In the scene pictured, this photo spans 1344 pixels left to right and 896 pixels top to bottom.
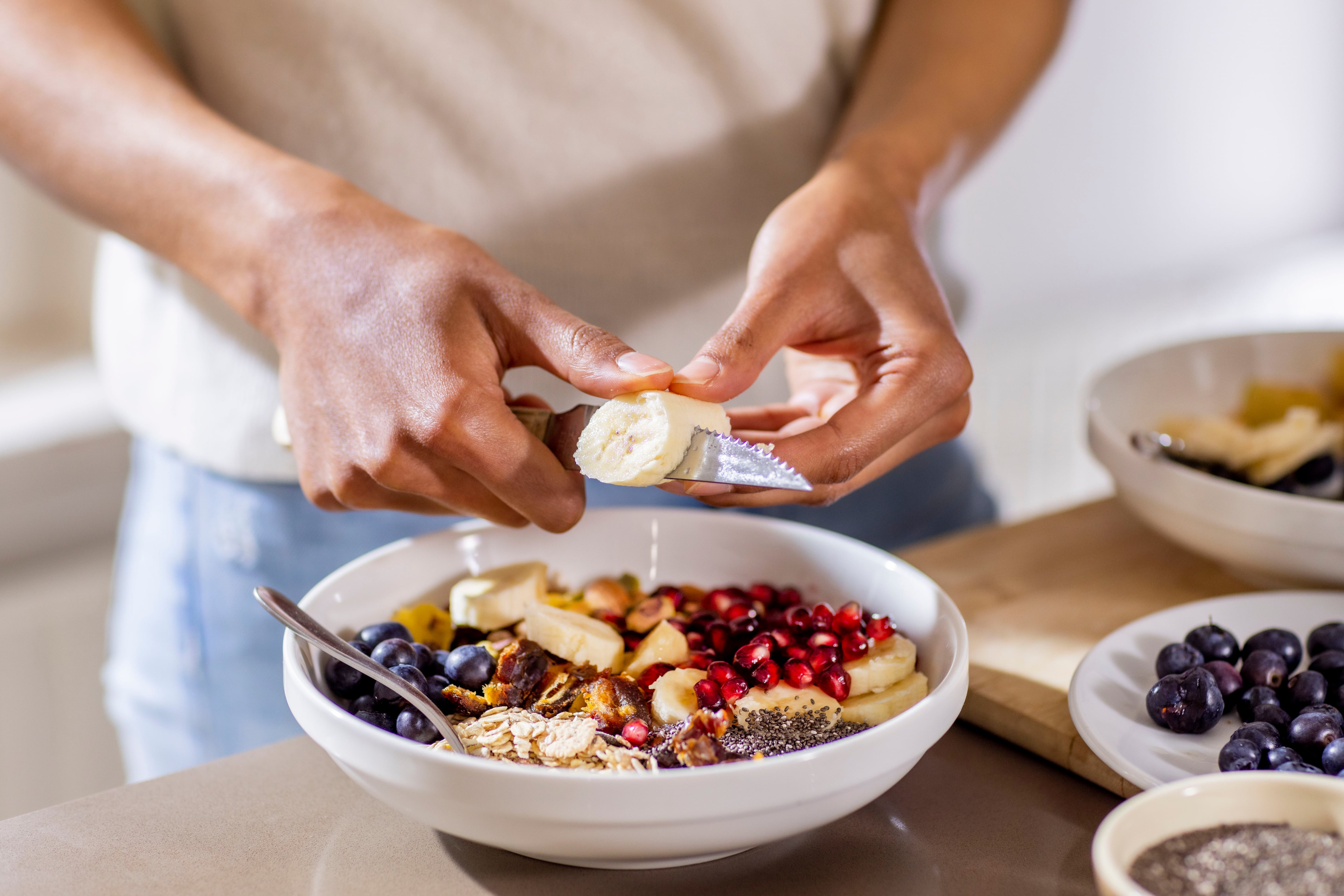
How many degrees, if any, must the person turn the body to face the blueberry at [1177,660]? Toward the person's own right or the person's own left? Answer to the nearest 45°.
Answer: approximately 45° to the person's own left

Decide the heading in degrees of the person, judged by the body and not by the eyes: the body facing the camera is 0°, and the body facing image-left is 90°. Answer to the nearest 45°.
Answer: approximately 0°

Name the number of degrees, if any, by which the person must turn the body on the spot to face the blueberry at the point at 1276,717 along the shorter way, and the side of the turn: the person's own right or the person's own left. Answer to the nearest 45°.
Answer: approximately 45° to the person's own left

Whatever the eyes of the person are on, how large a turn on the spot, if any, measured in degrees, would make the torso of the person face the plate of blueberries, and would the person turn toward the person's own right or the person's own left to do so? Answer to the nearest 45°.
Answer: approximately 45° to the person's own left

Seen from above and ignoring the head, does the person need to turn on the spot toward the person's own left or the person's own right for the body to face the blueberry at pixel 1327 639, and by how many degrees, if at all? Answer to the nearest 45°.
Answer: approximately 45° to the person's own left

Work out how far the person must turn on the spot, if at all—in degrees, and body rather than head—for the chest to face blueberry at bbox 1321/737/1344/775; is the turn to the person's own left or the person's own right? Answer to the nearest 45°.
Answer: approximately 45° to the person's own left

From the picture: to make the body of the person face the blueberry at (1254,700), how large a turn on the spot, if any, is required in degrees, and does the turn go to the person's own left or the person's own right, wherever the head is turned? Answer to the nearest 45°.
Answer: approximately 45° to the person's own left

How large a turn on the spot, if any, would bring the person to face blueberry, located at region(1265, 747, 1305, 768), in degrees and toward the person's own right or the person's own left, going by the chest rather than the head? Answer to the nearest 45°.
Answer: approximately 45° to the person's own left
